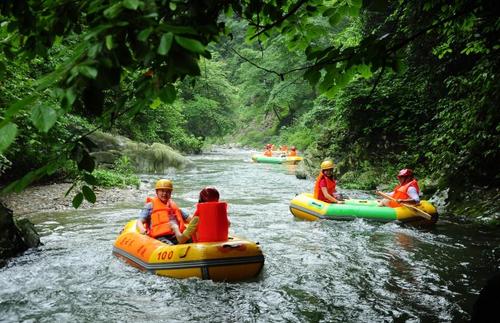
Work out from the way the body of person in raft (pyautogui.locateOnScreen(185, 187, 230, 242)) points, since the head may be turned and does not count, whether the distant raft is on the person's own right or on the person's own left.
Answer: on the person's own right

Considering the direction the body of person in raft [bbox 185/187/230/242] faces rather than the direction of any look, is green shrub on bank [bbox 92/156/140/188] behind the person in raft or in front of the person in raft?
in front

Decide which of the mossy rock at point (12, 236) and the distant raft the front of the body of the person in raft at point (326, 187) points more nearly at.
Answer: the mossy rock

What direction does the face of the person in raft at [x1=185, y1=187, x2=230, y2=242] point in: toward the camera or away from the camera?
away from the camera

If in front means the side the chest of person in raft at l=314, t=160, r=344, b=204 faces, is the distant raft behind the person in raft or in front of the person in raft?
behind

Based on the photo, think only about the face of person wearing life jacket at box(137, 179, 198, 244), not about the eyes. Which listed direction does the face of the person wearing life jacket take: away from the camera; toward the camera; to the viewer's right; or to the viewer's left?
toward the camera

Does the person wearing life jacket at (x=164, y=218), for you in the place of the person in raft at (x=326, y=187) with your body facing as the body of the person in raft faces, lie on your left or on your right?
on your right

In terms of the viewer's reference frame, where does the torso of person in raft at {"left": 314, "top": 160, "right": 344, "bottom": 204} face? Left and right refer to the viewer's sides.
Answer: facing the viewer and to the right of the viewer

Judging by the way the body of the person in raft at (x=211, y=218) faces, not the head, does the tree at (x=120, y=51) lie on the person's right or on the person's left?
on the person's left

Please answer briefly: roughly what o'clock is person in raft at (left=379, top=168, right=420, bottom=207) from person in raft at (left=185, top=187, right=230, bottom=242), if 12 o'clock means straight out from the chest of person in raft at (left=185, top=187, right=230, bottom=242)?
person in raft at (left=379, top=168, right=420, bottom=207) is roughly at 3 o'clock from person in raft at (left=185, top=187, right=230, bottom=242).

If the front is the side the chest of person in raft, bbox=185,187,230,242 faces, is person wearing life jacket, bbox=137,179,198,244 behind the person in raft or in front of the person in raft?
in front
